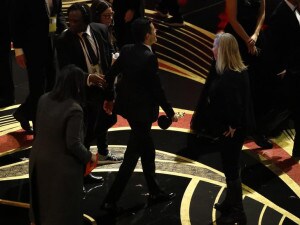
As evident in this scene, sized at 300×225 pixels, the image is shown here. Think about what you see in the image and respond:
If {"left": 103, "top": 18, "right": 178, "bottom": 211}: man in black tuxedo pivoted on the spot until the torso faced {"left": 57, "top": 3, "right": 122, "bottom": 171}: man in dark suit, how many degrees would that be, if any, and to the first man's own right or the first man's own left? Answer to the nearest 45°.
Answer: approximately 90° to the first man's own left

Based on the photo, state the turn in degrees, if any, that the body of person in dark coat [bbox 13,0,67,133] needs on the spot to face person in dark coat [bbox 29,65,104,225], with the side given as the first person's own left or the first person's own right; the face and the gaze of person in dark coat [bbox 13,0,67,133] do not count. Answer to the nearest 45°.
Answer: approximately 45° to the first person's own right

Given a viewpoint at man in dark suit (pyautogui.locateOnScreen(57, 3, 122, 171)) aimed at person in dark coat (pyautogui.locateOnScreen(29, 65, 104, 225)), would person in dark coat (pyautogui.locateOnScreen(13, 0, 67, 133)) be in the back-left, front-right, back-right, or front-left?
back-right

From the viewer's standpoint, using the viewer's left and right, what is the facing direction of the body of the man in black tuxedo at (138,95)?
facing away from the viewer and to the right of the viewer

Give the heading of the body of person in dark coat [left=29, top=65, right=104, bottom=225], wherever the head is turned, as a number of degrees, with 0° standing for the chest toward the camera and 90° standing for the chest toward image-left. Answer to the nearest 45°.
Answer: approximately 225°

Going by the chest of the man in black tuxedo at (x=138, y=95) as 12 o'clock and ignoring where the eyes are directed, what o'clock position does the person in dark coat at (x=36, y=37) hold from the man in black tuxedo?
The person in dark coat is roughly at 9 o'clock from the man in black tuxedo.

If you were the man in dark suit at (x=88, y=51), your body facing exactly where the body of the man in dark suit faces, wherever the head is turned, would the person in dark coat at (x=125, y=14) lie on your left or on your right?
on your left

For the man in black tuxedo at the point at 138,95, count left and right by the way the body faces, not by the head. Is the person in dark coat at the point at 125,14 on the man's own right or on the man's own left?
on the man's own left

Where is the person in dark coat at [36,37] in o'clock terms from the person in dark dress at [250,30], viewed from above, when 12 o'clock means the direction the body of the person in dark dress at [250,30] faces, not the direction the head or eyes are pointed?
the person in dark coat at [36,37] is roughly at 4 o'clock from the person in dark dress at [250,30].
